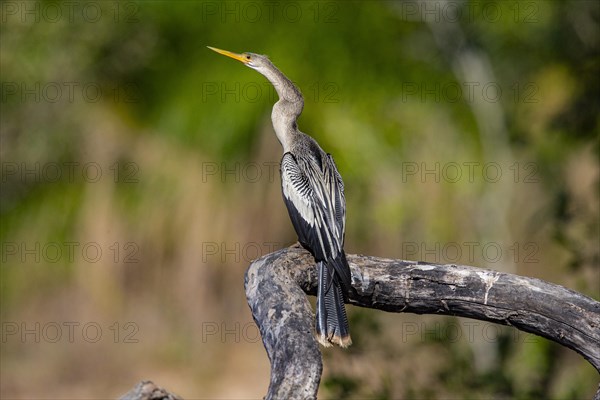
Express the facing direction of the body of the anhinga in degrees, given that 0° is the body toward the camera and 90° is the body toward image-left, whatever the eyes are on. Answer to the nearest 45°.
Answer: approximately 135°
